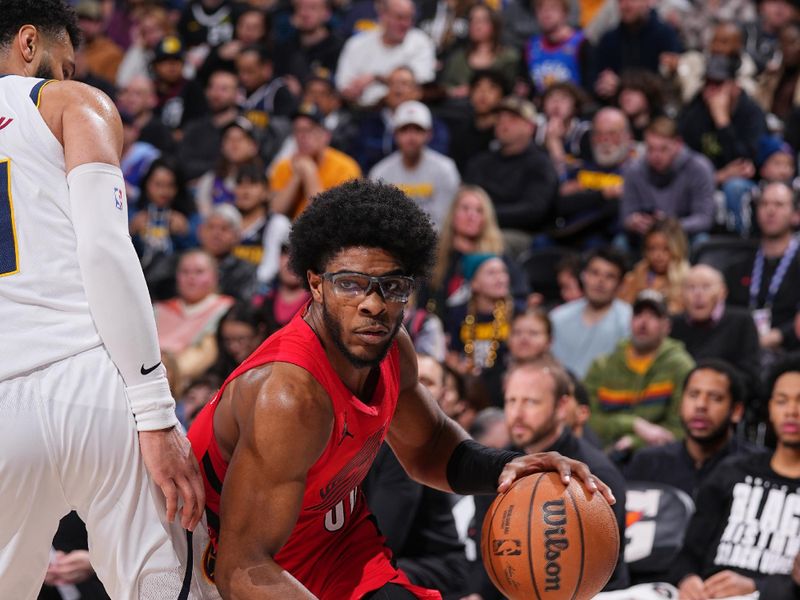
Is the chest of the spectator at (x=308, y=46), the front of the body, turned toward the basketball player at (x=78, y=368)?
yes

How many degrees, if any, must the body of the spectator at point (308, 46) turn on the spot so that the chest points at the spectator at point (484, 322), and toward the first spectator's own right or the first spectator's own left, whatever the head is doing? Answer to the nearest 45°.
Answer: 0° — they already face them

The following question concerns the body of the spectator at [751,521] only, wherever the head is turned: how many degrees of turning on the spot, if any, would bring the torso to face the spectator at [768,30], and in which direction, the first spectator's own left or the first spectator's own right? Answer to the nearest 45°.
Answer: approximately 180°

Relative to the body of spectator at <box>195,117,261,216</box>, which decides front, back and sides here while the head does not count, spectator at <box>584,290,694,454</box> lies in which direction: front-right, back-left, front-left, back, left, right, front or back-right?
front-left

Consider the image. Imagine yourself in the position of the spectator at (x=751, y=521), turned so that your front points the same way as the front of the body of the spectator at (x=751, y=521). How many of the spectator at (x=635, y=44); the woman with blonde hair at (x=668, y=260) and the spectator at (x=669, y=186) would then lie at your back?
3
